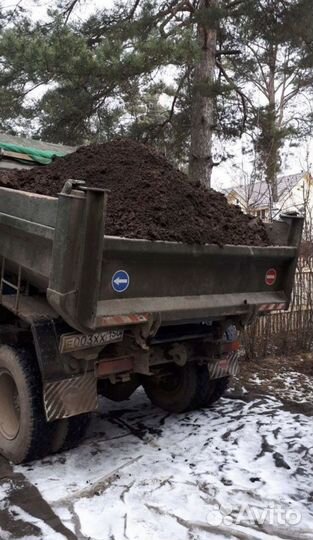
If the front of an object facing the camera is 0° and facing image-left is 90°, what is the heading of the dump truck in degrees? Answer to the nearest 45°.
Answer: approximately 135°

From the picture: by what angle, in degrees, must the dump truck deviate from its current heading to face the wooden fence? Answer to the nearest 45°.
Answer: approximately 90° to its right

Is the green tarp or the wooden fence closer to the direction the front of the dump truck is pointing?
the green tarp
